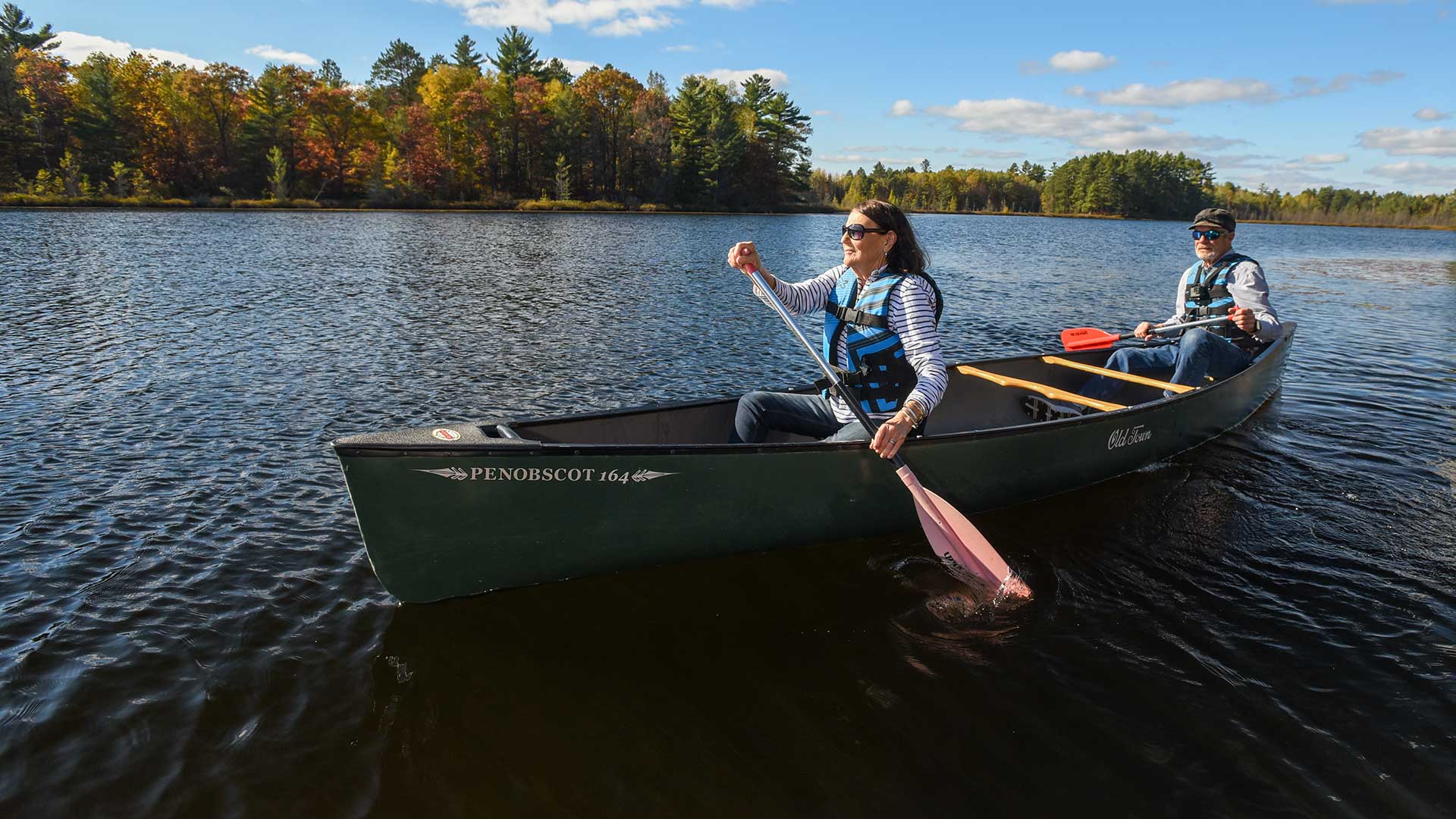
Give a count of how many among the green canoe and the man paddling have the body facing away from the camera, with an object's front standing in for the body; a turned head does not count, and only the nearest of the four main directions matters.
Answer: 0

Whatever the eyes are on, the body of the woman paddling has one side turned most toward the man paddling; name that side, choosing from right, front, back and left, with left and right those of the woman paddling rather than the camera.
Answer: back

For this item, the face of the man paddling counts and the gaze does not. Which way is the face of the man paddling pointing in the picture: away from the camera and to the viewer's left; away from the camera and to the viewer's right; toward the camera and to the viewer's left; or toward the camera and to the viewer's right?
toward the camera and to the viewer's left

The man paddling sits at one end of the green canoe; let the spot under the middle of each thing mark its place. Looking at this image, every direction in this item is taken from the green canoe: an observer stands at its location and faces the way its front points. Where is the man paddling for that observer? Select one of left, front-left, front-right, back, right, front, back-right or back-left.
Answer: back

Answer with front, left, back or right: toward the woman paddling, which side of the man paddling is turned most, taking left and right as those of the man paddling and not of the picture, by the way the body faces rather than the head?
front

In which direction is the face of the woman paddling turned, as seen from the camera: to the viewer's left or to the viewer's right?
to the viewer's left

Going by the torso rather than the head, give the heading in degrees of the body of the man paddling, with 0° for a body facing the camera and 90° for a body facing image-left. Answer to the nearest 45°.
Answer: approximately 45°

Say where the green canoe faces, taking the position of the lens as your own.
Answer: facing the viewer and to the left of the viewer
